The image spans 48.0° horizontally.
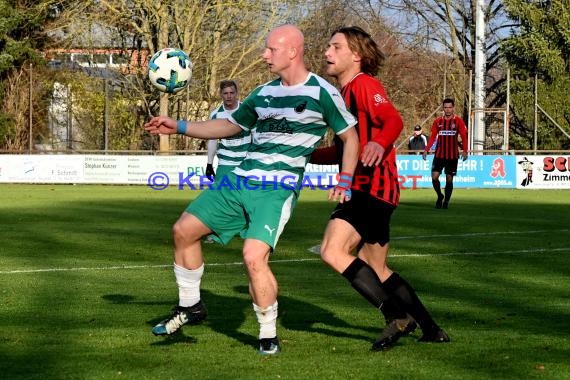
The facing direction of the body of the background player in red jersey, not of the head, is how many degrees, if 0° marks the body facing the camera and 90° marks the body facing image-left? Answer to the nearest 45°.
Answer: approximately 0°

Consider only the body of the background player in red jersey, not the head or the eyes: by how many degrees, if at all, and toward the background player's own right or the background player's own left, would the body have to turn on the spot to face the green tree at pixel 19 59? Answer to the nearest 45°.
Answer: approximately 135° to the background player's own right

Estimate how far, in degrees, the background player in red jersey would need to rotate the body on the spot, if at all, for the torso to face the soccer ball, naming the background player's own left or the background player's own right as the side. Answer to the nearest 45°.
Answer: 0° — they already face it

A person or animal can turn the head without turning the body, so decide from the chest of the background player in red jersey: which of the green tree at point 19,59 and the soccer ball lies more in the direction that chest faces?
the soccer ball

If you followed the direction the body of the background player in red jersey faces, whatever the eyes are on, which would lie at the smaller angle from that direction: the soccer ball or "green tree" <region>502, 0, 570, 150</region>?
the soccer ball
